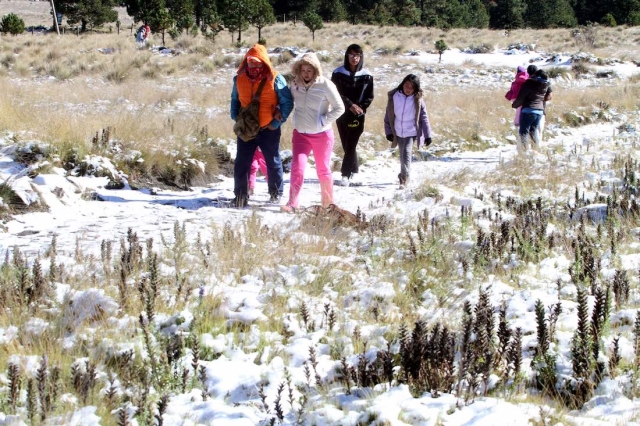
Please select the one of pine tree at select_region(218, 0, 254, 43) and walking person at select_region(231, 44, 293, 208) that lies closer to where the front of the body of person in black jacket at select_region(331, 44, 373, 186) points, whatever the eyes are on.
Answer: the walking person

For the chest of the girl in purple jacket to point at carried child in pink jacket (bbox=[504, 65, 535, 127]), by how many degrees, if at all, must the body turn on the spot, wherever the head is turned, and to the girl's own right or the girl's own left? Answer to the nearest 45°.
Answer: approximately 135° to the girl's own left

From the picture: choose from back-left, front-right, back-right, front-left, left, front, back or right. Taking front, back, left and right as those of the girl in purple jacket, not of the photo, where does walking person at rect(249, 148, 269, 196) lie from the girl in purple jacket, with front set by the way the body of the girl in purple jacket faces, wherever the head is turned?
front-right

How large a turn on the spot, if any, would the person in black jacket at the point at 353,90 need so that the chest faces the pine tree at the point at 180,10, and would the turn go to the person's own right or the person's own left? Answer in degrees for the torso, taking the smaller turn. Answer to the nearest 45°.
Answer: approximately 180°

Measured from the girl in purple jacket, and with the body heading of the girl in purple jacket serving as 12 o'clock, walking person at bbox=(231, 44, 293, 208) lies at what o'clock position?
The walking person is roughly at 1 o'clock from the girl in purple jacket.

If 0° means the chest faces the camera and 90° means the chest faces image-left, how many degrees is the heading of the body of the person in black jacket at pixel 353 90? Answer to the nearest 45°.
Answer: approximately 0°

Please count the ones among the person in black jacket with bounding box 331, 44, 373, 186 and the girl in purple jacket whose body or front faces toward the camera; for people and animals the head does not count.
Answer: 2

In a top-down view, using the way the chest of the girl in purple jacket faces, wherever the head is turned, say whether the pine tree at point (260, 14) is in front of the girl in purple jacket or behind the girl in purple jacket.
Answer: behind

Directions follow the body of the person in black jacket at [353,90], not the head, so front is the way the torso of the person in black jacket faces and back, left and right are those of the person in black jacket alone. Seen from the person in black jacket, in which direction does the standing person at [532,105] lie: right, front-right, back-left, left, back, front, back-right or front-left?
back-left

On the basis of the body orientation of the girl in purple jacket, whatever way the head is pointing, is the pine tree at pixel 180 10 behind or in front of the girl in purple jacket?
behind

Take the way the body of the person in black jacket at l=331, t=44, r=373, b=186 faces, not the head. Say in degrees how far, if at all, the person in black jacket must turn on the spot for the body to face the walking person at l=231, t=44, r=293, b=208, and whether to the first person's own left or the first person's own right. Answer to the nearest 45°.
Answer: approximately 45° to the first person's own right
